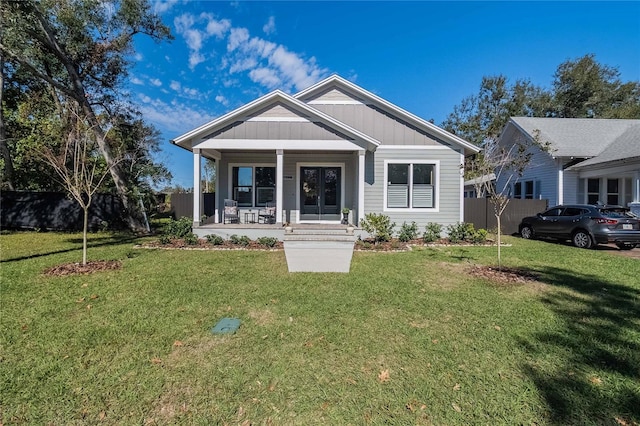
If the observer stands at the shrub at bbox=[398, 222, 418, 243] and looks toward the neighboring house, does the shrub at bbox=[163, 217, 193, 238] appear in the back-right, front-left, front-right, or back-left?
back-left

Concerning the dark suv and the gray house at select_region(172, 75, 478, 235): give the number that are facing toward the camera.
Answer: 1

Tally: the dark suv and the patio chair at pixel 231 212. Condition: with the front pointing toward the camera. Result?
1

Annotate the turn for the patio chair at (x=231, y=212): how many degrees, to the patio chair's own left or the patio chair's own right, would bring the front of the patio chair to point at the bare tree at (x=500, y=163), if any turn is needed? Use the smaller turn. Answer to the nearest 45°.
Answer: approximately 90° to the patio chair's own left

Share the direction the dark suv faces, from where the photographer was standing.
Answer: facing away from the viewer and to the left of the viewer

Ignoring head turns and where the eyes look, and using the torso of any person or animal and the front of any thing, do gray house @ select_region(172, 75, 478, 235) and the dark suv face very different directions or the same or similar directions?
very different directions

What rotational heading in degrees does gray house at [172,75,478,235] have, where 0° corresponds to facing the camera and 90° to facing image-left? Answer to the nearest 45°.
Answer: approximately 0°

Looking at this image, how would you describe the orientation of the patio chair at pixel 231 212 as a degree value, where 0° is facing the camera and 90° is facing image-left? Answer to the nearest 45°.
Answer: approximately 0°

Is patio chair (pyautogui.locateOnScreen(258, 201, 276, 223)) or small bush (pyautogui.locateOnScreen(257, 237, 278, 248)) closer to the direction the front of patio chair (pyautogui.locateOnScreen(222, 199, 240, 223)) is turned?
the small bush
